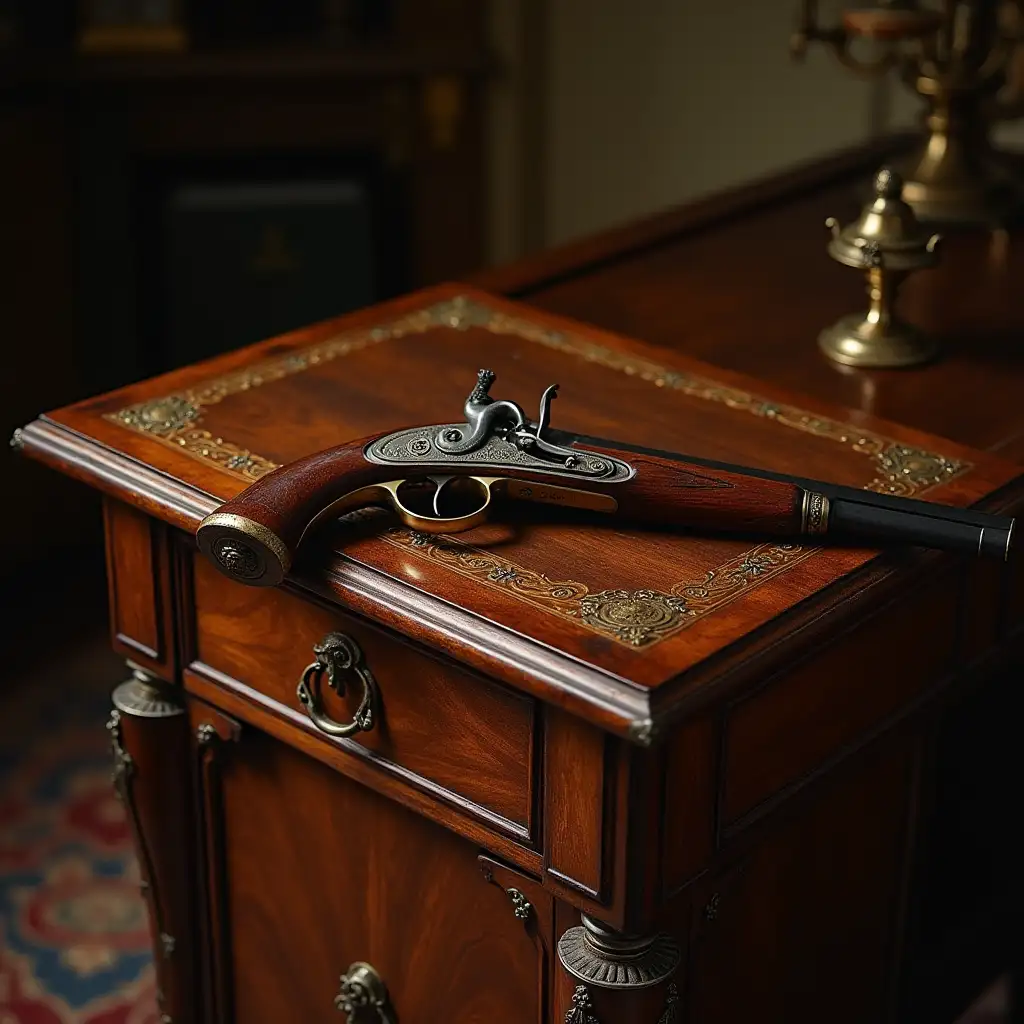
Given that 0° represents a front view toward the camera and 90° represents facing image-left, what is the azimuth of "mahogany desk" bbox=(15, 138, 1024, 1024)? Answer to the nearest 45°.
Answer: approximately 45°
